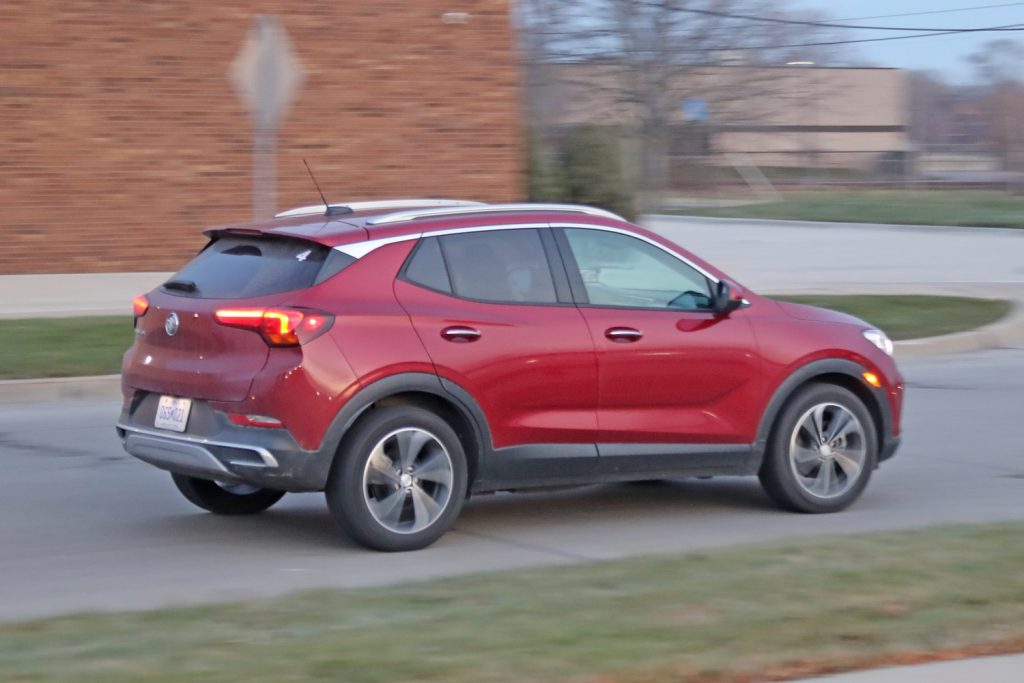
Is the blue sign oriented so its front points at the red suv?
yes

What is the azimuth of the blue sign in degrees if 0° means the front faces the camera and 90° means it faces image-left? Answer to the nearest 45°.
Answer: approximately 0°

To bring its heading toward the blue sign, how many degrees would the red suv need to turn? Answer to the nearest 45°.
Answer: approximately 45° to its left

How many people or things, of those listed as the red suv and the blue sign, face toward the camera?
1

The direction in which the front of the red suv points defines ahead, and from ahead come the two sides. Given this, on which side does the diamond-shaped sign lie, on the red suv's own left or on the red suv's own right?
on the red suv's own left

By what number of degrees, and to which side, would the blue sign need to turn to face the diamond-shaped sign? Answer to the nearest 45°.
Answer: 0° — it already faces it

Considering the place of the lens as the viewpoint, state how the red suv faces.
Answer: facing away from the viewer and to the right of the viewer
